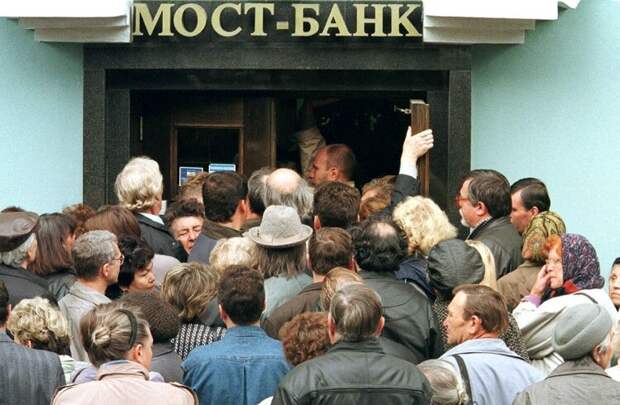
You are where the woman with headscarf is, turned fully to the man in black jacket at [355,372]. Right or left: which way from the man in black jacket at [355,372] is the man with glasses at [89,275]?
right

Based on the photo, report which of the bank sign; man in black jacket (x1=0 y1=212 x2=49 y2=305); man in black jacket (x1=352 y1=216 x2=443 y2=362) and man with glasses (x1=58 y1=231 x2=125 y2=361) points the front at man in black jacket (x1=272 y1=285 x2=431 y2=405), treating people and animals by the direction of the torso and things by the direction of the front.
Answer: the bank sign

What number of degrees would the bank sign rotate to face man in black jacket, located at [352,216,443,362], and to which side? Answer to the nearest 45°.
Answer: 0° — it already faces them

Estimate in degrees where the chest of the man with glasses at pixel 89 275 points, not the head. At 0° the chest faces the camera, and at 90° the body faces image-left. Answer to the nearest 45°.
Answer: approximately 225°

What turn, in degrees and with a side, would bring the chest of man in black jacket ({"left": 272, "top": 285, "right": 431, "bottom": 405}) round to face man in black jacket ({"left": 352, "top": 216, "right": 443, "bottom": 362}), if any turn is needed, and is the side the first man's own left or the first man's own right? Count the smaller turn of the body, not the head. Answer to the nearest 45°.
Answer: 0° — they already face them

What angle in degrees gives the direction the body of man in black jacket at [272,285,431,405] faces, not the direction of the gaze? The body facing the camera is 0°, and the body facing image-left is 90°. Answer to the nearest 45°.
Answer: approximately 180°

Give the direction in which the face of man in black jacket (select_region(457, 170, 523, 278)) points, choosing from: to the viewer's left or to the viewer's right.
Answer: to the viewer's left

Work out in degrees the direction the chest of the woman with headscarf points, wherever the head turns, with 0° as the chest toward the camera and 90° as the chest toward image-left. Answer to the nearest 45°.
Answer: approximately 90°

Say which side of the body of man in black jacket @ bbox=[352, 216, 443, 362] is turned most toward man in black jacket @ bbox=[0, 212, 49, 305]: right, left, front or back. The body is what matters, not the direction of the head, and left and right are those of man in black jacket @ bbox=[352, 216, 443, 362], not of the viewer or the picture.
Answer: left

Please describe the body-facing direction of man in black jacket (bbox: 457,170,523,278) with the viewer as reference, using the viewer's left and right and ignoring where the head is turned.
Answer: facing away from the viewer and to the left of the viewer

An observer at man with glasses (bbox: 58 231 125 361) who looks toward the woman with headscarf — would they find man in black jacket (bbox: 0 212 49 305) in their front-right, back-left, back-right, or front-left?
back-left

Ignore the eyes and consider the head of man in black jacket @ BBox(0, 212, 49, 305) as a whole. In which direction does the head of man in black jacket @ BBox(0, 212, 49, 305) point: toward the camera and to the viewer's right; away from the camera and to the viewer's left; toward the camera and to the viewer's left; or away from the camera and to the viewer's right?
away from the camera and to the viewer's right

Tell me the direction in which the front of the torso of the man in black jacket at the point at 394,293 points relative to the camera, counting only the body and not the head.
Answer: away from the camera
